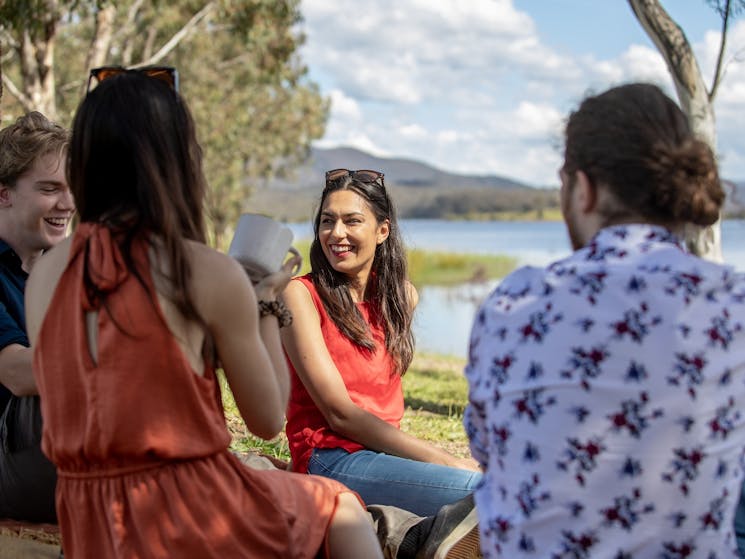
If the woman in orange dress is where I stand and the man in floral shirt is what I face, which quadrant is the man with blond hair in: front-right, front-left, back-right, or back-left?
back-left

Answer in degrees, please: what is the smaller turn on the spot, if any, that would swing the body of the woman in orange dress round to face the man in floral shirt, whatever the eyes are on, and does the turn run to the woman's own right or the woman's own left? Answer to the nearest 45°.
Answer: approximately 90° to the woman's own right

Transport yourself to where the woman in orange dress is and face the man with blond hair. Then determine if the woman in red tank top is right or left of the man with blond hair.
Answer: right

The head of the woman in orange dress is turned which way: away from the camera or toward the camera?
away from the camera

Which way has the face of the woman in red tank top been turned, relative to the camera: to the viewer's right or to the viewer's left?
to the viewer's left

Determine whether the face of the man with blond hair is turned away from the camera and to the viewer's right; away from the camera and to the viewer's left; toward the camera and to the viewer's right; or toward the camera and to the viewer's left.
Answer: toward the camera and to the viewer's right

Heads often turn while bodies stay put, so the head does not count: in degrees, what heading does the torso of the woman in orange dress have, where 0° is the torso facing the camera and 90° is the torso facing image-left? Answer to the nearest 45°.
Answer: approximately 225°

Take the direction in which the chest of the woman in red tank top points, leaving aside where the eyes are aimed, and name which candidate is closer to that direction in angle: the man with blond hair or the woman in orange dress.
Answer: the woman in orange dress

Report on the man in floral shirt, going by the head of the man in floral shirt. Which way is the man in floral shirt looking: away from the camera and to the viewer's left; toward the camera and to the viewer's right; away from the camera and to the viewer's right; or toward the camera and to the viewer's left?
away from the camera and to the viewer's left

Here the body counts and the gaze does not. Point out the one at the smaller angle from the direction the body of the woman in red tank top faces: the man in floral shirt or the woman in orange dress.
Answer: the man in floral shirt

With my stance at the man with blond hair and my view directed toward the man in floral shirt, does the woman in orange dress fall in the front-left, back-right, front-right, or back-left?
front-right

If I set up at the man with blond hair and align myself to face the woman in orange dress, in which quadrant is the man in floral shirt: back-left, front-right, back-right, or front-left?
front-left

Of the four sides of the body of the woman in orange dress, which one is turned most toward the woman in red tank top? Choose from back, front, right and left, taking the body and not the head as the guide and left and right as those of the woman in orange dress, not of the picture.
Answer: front

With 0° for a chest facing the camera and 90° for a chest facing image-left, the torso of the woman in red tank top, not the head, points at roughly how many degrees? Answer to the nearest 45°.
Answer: approximately 315°
